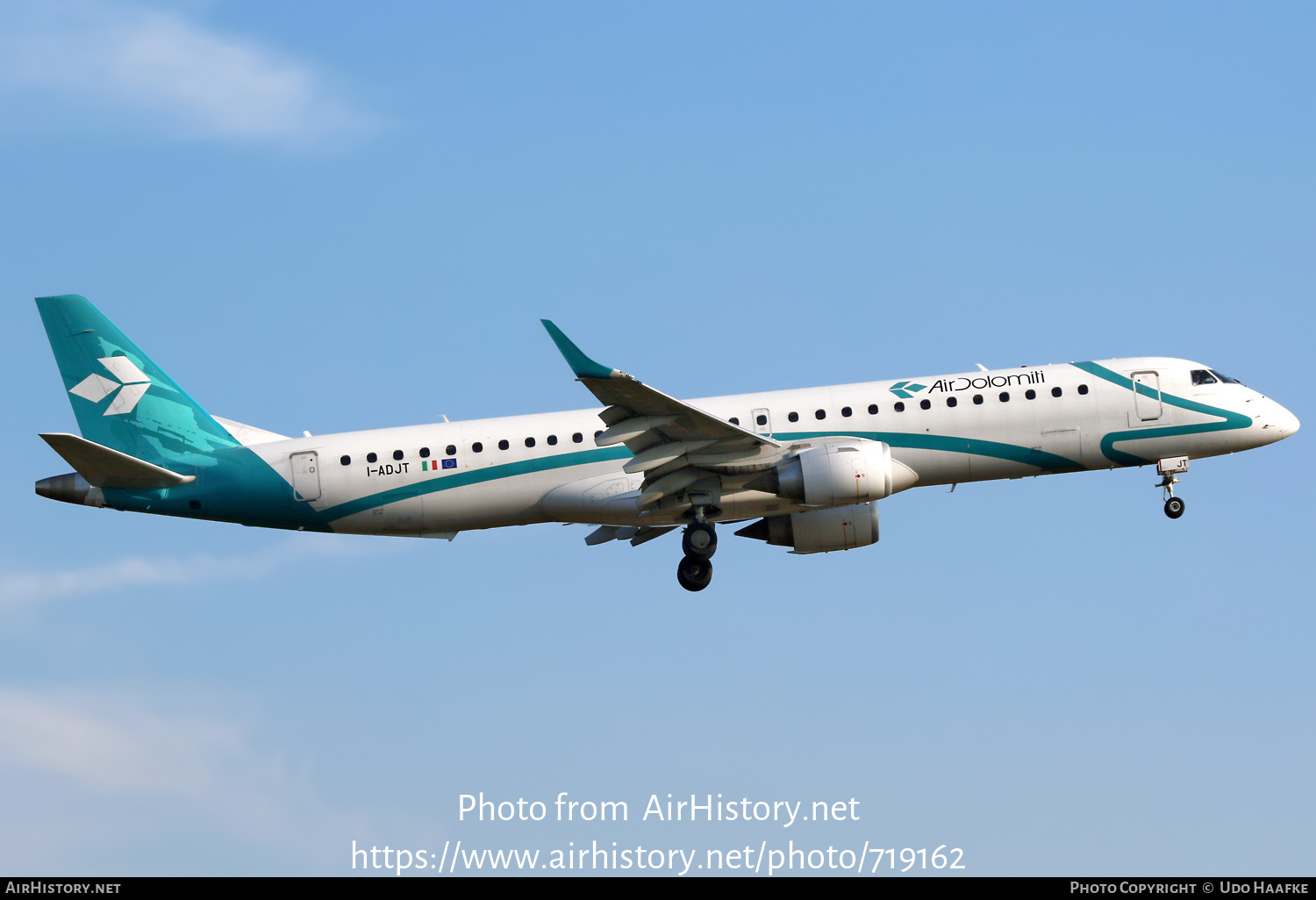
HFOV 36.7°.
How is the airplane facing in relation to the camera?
to the viewer's right
